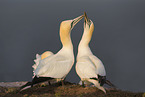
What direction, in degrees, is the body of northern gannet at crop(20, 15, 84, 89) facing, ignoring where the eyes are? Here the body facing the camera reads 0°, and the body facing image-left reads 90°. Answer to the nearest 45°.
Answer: approximately 270°

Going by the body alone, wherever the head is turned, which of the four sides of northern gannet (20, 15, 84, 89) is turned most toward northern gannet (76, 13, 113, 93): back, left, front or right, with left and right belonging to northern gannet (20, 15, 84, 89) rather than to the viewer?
front
